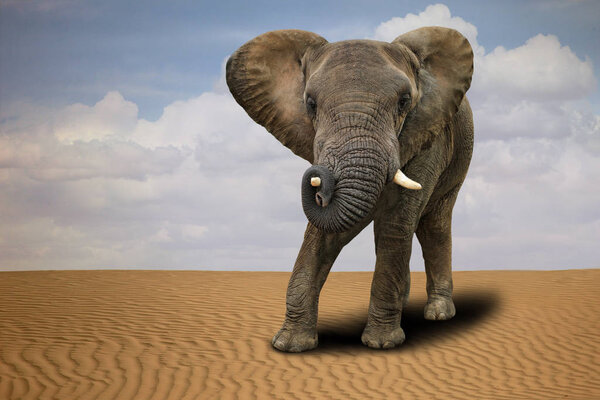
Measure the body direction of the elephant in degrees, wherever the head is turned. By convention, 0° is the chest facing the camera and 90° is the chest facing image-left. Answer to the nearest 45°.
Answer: approximately 45°
